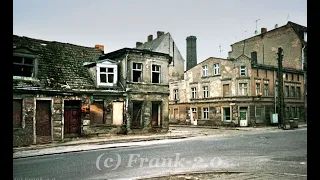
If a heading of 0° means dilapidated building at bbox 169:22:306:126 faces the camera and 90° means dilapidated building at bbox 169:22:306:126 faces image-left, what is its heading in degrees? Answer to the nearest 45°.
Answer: approximately 0°

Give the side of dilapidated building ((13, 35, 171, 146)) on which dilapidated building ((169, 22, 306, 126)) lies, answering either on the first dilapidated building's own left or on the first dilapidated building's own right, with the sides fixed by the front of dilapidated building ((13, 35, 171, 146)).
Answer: on the first dilapidated building's own left

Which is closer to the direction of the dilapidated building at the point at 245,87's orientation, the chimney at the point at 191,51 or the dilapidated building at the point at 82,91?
the dilapidated building

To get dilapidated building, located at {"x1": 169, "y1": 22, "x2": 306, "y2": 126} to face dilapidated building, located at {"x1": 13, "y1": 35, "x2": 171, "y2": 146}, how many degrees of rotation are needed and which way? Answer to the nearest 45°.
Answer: approximately 45° to its right

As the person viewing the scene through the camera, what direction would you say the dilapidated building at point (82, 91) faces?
facing the viewer and to the right of the viewer

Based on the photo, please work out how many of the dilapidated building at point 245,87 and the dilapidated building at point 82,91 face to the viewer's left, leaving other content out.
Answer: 0

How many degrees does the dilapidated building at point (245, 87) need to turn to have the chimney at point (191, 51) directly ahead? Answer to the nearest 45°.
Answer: approximately 135° to its right
